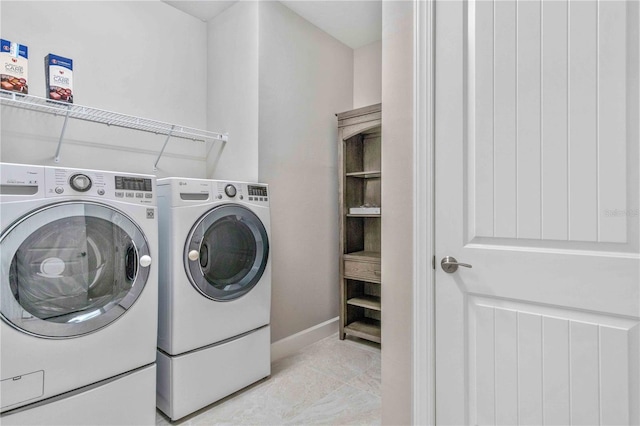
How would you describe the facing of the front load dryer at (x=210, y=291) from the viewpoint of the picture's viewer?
facing the viewer and to the right of the viewer

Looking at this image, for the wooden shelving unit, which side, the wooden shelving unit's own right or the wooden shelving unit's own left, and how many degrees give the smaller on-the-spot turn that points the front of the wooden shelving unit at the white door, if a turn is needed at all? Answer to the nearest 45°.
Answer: approximately 45° to the wooden shelving unit's own left

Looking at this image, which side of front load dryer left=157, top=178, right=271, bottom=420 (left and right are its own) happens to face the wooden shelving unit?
left

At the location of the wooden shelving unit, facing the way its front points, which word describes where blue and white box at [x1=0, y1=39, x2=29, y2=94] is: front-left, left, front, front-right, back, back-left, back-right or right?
front

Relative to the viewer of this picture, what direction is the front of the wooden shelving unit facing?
facing the viewer and to the left of the viewer

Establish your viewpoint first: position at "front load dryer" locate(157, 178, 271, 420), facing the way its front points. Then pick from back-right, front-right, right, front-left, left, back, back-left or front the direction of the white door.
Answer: front

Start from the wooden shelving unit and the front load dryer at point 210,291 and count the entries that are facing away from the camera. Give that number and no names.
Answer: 0

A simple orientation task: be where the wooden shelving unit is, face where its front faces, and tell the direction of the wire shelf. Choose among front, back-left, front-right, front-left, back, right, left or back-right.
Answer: front

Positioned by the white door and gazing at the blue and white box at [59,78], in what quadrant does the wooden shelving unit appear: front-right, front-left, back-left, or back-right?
front-right

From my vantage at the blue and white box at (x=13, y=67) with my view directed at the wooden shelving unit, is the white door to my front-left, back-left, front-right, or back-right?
front-right

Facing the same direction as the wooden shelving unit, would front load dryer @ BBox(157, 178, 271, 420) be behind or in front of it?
in front

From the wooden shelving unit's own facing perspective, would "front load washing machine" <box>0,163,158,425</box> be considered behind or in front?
in front
